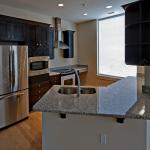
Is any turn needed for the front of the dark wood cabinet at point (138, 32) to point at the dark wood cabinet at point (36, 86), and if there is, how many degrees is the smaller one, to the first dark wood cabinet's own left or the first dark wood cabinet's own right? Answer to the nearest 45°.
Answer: approximately 90° to the first dark wood cabinet's own right

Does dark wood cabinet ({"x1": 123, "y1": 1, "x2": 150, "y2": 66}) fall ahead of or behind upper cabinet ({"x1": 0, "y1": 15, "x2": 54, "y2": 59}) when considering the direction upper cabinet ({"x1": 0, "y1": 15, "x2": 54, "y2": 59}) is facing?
ahead

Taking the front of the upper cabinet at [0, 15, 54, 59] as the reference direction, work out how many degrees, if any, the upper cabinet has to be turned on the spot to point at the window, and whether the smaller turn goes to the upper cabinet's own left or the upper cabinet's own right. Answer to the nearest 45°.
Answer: approximately 90° to the upper cabinet's own left

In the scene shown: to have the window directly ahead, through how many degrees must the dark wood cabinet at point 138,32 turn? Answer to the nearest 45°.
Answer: approximately 135° to its right

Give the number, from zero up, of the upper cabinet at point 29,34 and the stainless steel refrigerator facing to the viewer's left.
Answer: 0

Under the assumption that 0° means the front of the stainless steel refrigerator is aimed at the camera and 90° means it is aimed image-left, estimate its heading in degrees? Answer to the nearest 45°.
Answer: approximately 315°

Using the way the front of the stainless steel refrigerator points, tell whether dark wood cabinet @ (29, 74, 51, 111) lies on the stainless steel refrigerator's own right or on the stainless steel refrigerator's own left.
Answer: on the stainless steel refrigerator's own left

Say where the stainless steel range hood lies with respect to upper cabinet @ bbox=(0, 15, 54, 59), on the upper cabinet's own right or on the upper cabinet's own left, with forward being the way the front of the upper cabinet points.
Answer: on the upper cabinet's own left
